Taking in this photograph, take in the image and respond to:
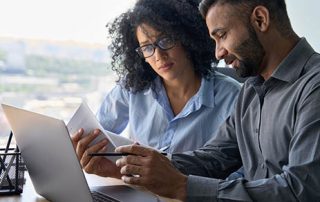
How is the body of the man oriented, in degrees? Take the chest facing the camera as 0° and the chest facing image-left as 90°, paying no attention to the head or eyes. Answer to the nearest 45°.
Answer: approximately 45°

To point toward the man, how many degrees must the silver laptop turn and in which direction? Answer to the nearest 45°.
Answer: approximately 45° to its right

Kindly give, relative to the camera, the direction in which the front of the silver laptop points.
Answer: facing away from the viewer and to the right of the viewer

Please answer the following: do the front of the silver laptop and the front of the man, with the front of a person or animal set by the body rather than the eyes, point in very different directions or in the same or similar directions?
very different directions

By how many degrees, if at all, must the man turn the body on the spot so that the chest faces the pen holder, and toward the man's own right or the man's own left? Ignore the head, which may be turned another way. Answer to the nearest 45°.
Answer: approximately 45° to the man's own right

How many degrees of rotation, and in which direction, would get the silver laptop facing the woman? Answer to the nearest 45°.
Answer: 0° — it already faces them

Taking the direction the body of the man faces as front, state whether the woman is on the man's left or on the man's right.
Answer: on the man's right
